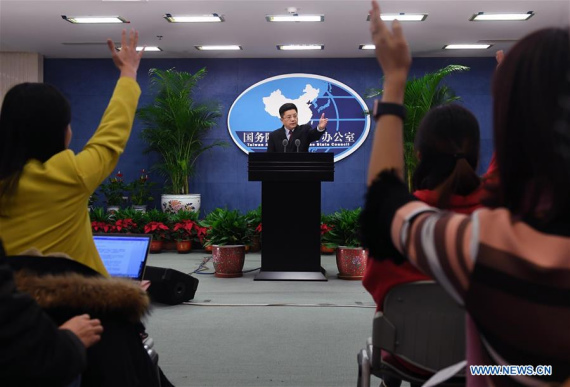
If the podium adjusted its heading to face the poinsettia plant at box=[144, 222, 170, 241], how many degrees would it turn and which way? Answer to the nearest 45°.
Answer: approximately 135° to its right

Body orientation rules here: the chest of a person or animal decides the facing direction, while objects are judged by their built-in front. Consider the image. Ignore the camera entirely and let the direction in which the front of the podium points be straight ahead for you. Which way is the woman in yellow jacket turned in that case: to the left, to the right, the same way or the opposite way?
the opposite way

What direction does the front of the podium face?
toward the camera

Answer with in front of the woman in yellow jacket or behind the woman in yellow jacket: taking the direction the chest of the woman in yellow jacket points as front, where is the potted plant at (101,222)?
in front

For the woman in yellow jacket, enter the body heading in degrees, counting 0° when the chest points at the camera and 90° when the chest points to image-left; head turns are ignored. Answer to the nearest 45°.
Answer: approximately 225°

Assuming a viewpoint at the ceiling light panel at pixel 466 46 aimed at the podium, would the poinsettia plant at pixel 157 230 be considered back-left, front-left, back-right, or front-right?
front-right

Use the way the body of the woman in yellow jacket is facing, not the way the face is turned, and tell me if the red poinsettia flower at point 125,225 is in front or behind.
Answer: in front

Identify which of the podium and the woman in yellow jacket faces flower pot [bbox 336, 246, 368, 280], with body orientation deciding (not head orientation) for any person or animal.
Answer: the woman in yellow jacket

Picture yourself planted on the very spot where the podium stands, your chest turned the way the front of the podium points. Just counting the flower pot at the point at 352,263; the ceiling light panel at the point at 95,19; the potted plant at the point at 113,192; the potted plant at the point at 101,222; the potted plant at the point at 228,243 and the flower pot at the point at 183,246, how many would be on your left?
1

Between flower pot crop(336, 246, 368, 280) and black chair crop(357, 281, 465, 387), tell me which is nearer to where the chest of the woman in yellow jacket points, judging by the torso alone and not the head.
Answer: the flower pot

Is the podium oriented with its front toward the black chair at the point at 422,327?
yes

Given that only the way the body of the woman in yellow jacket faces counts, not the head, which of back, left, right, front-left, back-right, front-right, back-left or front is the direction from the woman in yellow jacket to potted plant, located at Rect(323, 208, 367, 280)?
front

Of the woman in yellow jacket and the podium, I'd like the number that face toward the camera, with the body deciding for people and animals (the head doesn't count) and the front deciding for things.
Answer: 1

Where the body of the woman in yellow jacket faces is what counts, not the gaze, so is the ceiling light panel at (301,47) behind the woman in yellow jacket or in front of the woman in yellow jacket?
in front

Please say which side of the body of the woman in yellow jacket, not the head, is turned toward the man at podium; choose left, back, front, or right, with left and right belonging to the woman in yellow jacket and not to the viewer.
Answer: front

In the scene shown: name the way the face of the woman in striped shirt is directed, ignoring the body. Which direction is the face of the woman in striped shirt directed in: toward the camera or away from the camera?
away from the camera
